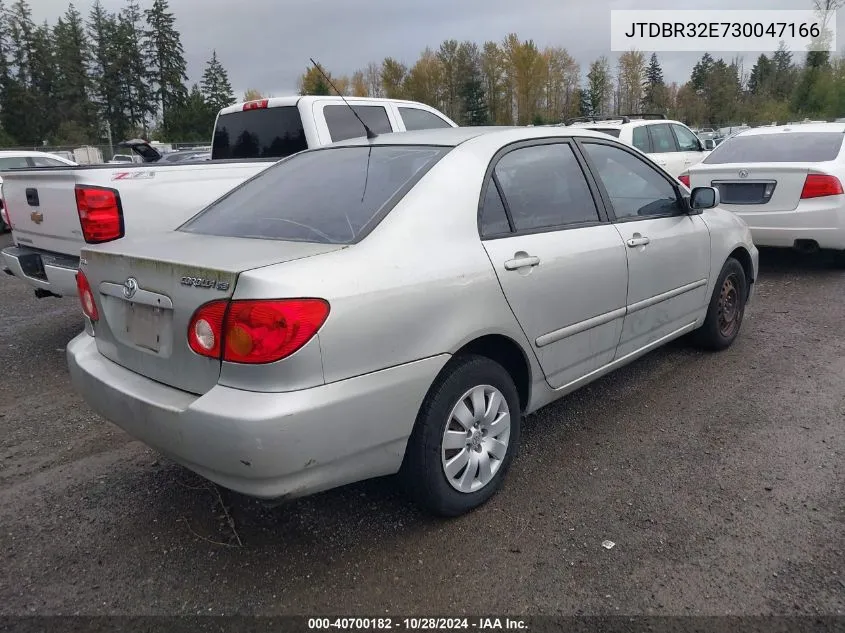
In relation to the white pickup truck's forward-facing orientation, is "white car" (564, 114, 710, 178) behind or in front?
in front

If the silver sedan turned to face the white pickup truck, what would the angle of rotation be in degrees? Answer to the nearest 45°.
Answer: approximately 90° to its left

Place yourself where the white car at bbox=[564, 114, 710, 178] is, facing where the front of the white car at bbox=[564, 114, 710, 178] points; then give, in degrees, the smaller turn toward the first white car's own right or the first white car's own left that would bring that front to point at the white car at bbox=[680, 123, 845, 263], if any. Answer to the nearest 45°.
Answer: approximately 135° to the first white car's own right

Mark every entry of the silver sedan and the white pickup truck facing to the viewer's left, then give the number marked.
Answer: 0

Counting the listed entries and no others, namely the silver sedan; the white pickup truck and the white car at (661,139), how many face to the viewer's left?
0

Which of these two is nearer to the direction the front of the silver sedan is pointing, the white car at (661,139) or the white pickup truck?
the white car

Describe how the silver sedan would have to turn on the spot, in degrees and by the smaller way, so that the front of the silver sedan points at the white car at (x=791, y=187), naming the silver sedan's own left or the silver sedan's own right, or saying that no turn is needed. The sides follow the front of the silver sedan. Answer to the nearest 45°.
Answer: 0° — it already faces it

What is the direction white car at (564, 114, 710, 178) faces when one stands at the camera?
facing away from the viewer and to the right of the viewer

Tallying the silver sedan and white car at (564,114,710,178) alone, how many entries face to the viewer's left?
0

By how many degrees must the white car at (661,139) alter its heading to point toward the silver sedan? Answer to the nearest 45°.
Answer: approximately 135° to its right

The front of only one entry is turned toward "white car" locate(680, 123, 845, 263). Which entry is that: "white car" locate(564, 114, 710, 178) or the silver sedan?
the silver sedan

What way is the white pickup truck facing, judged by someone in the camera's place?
facing away from the viewer and to the right of the viewer

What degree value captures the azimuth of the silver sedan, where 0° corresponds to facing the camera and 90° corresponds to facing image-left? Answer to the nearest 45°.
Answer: approximately 225°
